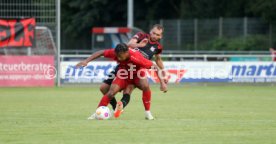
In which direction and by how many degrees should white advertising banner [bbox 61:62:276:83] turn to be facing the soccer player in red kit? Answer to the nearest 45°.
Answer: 0° — it already faces them

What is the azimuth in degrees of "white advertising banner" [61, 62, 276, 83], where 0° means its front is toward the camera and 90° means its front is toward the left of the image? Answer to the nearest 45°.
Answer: approximately 0°

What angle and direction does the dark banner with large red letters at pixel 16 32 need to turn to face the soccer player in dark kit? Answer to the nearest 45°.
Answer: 0° — it already faces them

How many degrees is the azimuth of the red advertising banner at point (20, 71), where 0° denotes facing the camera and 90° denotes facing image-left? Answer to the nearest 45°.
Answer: approximately 0°

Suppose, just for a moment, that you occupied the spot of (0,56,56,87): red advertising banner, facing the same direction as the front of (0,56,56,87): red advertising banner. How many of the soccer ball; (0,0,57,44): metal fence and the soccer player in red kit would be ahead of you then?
2

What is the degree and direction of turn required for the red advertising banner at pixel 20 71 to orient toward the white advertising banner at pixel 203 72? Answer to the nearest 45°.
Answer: approximately 90° to its left

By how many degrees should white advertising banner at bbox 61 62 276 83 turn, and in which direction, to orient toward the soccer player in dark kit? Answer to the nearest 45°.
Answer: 0° — it already faces them

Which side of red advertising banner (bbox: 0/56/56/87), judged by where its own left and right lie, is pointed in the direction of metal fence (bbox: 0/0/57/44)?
back

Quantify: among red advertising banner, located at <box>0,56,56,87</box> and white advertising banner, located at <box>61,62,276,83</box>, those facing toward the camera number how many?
2

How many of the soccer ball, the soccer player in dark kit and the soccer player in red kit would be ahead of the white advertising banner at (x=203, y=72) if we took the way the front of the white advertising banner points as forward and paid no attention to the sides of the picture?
3
